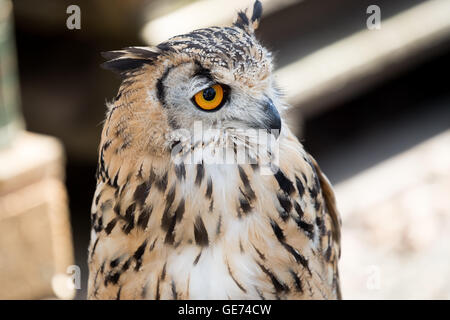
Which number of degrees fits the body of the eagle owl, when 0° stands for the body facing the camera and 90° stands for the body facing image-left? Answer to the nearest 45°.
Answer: approximately 0°
